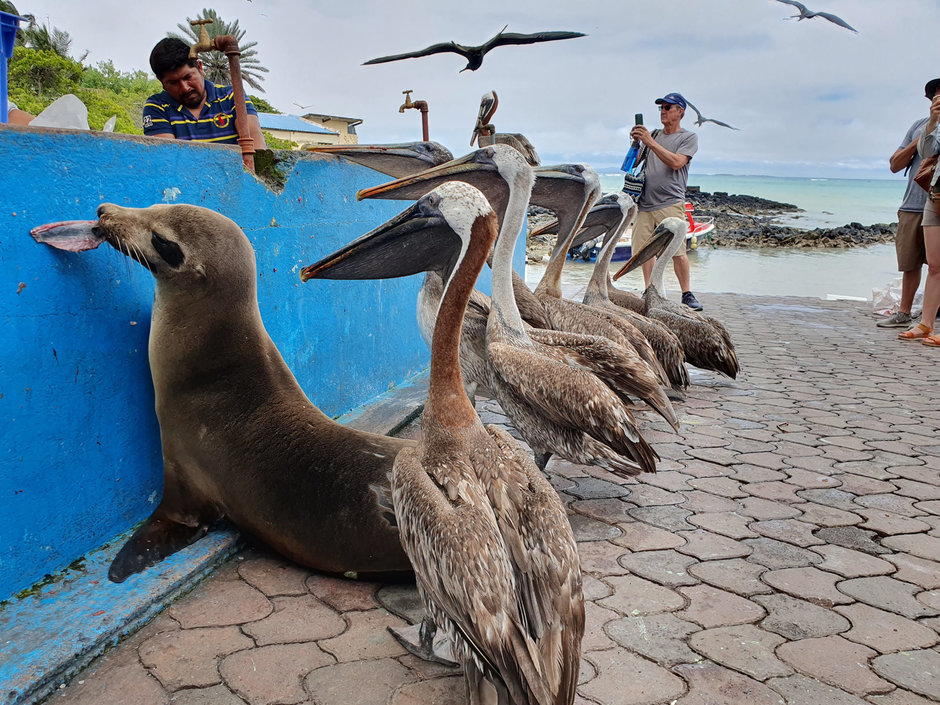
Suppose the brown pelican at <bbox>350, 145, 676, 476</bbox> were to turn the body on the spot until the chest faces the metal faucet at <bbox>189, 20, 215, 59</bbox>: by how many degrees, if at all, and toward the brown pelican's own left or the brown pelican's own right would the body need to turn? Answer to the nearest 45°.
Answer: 0° — it already faces it

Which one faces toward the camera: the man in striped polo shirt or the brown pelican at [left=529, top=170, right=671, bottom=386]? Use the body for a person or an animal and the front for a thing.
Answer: the man in striped polo shirt

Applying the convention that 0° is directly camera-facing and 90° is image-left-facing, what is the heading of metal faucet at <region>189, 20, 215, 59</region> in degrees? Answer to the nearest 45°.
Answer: approximately 90°

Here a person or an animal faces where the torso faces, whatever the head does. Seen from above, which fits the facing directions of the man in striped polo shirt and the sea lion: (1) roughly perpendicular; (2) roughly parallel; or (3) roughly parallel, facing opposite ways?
roughly perpendicular

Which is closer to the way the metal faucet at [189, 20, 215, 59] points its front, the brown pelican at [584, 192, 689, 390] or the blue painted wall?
the blue painted wall

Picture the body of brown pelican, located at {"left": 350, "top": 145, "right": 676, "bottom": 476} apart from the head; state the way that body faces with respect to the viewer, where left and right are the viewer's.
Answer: facing to the left of the viewer

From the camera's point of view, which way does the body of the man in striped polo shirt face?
toward the camera

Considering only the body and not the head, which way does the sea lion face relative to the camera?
to the viewer's left

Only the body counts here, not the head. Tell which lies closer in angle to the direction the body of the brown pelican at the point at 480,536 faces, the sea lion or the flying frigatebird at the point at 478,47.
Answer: the sea lion

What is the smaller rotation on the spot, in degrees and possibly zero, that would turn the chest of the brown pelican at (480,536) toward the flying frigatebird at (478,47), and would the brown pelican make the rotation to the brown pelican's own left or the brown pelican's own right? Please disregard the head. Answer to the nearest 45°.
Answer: approximately 45° to the brown pelican's own right

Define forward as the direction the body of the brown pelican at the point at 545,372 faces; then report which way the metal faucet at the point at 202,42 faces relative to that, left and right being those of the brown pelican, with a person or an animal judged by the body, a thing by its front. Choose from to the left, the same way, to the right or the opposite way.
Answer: the same way

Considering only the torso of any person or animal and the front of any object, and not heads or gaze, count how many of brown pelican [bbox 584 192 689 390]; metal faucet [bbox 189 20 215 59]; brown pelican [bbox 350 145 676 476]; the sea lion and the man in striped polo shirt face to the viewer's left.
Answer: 4

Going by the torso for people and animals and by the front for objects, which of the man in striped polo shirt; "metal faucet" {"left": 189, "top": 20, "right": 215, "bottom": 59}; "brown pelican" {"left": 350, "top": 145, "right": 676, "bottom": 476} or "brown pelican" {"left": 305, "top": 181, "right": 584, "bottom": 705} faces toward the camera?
the man in striped polo shirt

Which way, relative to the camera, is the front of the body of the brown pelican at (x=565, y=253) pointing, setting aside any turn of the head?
to the viewer's left

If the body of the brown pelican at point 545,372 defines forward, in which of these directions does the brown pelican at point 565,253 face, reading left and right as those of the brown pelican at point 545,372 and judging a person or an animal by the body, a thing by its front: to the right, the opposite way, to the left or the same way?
the same way

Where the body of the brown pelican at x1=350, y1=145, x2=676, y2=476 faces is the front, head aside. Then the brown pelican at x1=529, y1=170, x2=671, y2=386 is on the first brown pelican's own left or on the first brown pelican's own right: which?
on the first brown pelican's own right

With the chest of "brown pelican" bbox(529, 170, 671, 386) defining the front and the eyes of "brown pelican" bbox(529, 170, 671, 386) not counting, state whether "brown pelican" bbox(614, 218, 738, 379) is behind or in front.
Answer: behind

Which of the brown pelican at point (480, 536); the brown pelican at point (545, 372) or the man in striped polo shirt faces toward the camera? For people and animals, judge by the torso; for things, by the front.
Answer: the man in striped polo shirt

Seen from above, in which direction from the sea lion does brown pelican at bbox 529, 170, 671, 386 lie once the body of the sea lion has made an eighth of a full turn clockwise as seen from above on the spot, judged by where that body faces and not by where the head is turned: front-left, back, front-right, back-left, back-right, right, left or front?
right

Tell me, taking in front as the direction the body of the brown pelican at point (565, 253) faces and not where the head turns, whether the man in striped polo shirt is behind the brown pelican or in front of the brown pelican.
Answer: in front
